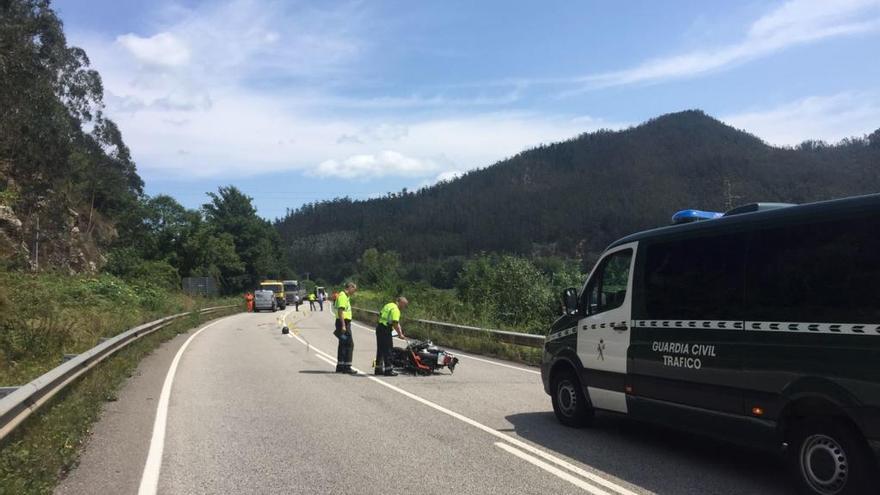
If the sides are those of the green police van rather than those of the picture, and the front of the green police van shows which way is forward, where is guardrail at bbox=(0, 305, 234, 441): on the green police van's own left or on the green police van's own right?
on the green police van's own left

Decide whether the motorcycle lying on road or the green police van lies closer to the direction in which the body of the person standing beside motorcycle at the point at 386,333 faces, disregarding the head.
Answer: the motorcycle lying on road

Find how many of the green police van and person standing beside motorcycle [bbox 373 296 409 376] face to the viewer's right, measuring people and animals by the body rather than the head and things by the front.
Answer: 1

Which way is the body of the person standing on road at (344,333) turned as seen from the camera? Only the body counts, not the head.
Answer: to the viewer's right

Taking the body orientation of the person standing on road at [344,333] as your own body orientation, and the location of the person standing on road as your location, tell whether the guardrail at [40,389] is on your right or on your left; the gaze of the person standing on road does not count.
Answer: on your right

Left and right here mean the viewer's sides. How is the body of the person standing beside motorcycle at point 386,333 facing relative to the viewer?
facing to the right of the viewer

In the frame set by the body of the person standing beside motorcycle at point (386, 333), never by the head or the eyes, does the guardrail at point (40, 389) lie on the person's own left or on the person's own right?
on the person's own right

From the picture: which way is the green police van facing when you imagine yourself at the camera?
facing away from the viewer and to the left of the viewer
